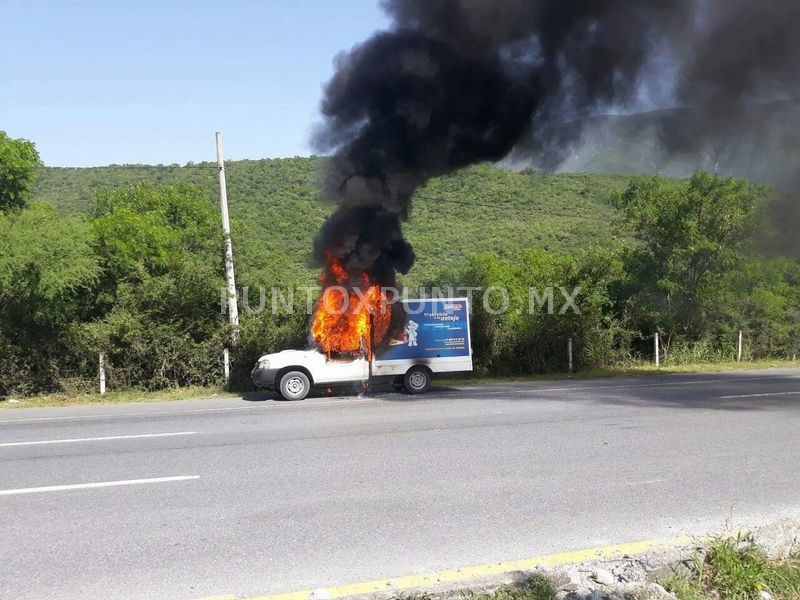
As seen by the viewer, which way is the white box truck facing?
to the viewer's left

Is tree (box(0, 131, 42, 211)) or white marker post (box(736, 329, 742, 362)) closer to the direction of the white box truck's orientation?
the tree

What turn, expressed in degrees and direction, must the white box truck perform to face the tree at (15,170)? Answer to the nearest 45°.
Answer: approximately 45° to its right

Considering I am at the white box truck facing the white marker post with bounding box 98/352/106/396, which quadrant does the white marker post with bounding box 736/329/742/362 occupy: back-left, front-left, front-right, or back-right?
back-right

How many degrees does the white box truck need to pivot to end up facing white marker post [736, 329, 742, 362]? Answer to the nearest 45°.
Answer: approximately 135° to its right
